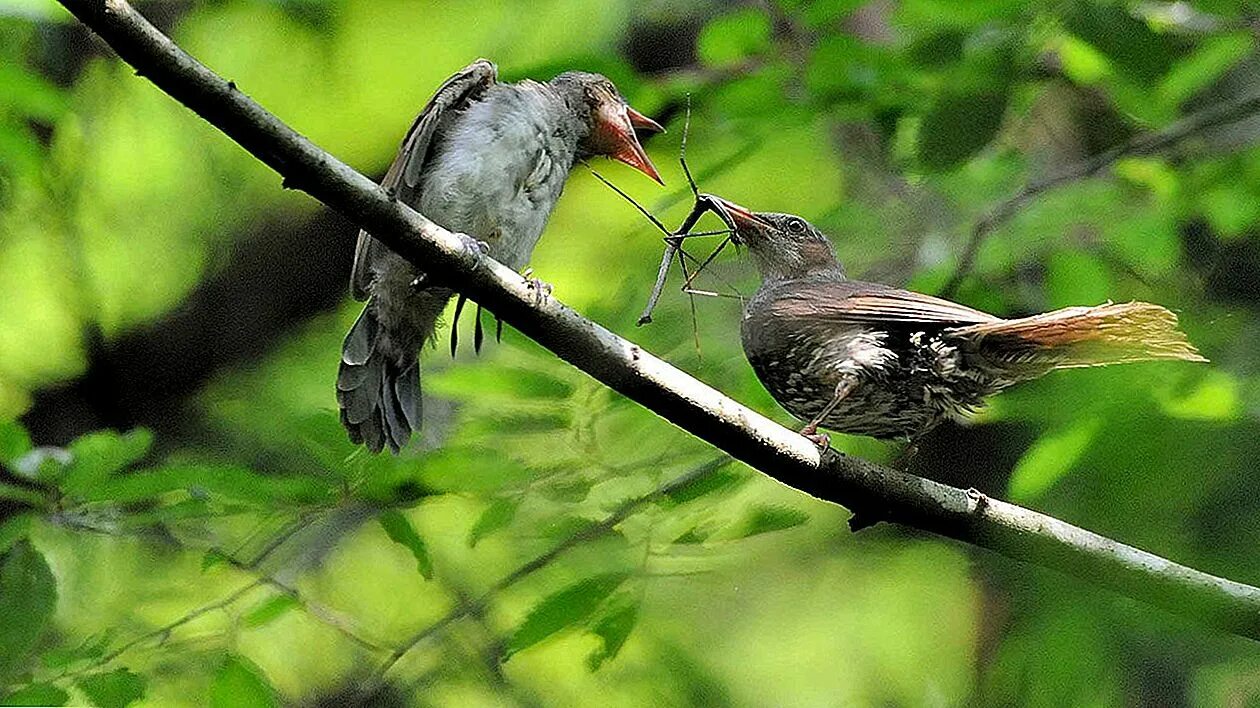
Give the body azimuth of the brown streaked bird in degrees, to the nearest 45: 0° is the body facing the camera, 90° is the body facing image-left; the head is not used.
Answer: approximately 90°

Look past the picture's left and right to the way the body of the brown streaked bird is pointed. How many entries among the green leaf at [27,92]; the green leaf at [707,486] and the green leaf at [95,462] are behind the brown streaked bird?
0

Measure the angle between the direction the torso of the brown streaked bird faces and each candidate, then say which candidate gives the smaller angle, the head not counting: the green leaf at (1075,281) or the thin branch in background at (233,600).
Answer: the thin branch in background

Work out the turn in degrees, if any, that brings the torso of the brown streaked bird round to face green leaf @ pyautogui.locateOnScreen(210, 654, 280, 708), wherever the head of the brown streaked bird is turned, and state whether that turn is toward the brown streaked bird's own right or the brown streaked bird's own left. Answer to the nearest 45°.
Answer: approximately 45° to the brown streaked bird's own left

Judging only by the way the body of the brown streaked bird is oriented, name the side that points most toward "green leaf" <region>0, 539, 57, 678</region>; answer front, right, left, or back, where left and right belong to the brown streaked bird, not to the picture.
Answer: front

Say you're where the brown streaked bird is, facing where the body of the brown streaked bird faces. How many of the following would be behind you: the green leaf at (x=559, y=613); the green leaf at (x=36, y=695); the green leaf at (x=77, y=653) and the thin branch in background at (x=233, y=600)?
0

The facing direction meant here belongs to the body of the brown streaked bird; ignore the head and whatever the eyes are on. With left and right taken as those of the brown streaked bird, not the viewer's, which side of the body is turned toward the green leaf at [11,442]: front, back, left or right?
front

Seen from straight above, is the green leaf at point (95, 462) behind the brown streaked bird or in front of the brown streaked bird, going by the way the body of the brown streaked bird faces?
in front

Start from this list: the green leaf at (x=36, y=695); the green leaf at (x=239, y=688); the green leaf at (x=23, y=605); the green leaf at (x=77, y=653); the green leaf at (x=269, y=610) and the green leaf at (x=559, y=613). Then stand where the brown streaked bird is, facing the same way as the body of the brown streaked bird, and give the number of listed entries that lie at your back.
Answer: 0

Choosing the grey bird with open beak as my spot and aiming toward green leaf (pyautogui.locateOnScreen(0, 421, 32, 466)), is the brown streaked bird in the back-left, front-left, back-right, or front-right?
back-left

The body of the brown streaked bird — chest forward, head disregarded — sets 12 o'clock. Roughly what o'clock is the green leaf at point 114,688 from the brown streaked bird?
The green leaf is roughly at 11 o'clock from the brown streaked bird.

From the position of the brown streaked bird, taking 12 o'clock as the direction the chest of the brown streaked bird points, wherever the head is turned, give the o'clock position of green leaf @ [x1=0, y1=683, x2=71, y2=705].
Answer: The green leaf is roughly at 11 o'clock from the brown streaked bird.

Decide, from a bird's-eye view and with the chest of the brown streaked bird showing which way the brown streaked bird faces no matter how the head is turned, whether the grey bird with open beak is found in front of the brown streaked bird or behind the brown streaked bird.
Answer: in front

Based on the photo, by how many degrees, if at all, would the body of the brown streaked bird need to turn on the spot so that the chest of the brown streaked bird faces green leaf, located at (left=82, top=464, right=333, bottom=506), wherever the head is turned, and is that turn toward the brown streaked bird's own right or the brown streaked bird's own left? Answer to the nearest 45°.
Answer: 0° — it already faces it

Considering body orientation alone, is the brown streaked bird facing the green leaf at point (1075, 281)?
no

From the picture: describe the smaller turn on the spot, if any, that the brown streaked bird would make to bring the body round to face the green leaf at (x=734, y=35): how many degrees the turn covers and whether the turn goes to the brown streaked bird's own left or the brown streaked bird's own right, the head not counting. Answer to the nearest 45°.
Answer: approximately 45° to the brown streaked bird's own right
